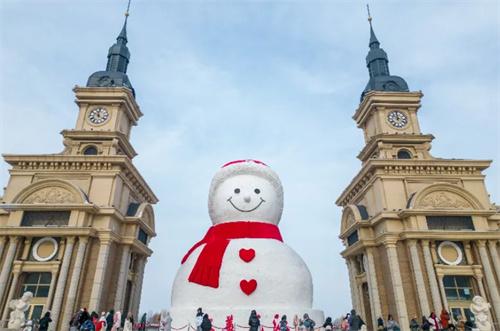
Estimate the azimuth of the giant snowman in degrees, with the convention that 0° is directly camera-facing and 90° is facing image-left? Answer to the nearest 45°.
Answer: approximately 0°

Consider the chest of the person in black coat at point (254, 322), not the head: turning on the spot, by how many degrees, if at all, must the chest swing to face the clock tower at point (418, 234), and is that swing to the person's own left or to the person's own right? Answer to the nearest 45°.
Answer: approximately 45° to the person's own right

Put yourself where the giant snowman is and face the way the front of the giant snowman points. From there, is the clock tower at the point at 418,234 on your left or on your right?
on your left

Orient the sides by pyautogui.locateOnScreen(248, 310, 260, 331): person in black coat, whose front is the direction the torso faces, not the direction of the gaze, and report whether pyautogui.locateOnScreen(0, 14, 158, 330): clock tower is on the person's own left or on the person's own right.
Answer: on the person's own left

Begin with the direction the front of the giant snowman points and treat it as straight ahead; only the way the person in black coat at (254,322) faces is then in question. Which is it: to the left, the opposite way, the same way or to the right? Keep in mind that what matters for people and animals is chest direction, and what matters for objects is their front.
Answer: the opposite way

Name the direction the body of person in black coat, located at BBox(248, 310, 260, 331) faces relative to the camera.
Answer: away from the camera

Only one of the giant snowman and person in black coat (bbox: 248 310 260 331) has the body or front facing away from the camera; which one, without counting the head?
the person in black coat

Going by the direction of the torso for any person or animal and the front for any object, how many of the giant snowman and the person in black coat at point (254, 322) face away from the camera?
1

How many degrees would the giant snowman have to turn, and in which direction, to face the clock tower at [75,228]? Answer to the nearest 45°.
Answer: approximately 135° to its right
